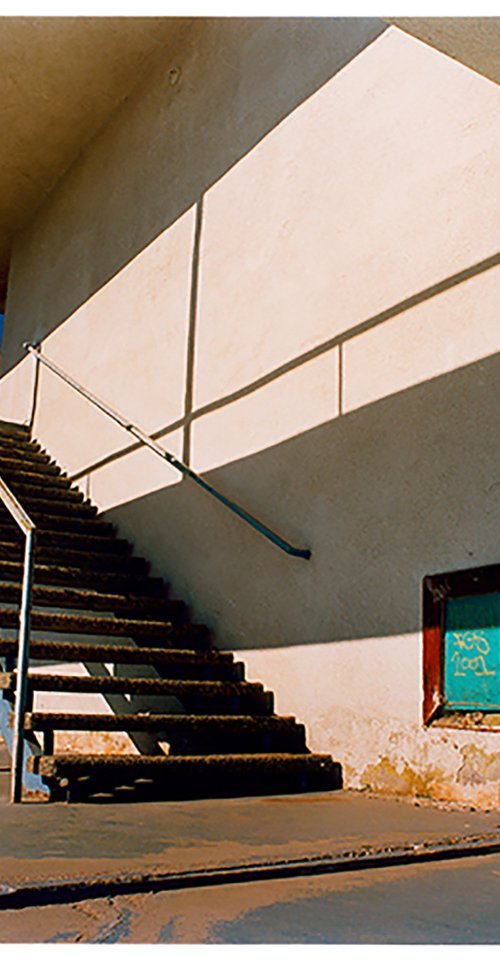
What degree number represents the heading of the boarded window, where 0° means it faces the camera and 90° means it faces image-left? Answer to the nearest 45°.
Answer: approximately 45°

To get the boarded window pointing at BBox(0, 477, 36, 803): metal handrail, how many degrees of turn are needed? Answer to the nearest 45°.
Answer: approximately 45° to its right

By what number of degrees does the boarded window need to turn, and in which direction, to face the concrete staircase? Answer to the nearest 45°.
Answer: approximately 45° to its right
